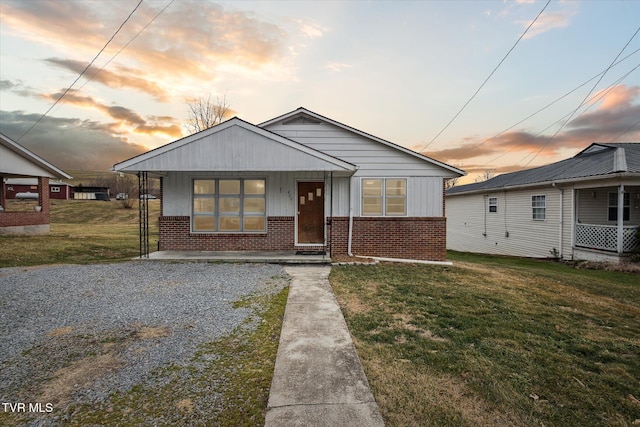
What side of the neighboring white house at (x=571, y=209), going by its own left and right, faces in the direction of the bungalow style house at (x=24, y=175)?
right

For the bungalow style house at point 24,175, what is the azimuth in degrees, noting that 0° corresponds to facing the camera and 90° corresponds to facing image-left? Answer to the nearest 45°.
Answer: approximately 0°

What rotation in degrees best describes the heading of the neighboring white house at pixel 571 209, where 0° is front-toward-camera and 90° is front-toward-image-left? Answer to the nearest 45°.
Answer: approximately 315°

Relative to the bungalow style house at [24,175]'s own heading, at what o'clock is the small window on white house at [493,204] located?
The small window on white house is roughly at 10 o'clock from the bungalow style house.

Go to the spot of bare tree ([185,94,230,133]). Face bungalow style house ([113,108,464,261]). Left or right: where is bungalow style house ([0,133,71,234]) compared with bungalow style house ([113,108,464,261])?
right

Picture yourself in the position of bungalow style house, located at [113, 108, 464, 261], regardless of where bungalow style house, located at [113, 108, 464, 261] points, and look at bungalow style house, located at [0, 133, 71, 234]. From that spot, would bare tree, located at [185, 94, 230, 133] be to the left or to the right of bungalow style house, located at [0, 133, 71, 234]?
right

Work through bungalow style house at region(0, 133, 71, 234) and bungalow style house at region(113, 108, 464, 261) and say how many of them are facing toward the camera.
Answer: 2

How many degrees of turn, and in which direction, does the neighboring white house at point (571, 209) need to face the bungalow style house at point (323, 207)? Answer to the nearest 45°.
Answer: approximately 90° to its right

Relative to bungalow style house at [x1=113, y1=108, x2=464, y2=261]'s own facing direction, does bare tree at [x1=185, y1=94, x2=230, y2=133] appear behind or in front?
behind
